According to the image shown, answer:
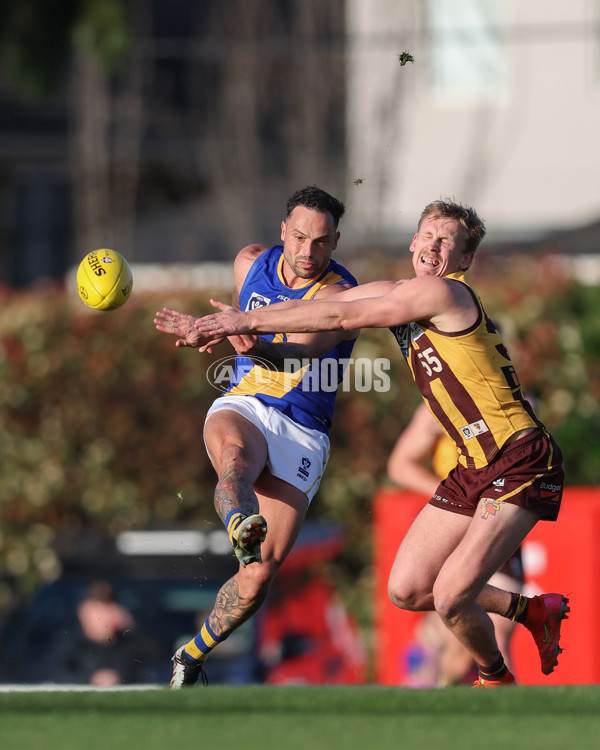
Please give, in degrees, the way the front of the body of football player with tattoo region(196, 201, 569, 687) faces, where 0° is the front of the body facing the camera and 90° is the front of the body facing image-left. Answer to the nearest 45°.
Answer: approximately 45°

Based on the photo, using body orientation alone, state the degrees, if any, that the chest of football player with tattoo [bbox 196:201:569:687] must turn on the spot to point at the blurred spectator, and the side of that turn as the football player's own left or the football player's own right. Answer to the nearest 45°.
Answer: approximately 90° to the football player's own right
